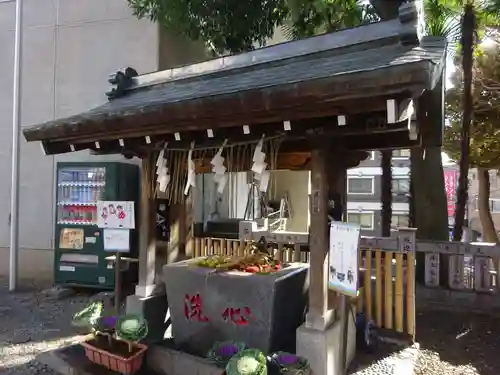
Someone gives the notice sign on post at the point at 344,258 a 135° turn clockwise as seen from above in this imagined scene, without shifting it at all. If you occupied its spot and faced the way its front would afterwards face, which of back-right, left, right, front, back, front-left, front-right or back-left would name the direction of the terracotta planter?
left

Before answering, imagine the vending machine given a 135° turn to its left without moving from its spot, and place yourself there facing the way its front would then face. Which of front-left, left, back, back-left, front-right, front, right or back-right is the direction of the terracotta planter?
right

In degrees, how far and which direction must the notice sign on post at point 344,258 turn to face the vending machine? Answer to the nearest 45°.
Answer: approximately 90° to its right

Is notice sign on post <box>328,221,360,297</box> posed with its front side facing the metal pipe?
no

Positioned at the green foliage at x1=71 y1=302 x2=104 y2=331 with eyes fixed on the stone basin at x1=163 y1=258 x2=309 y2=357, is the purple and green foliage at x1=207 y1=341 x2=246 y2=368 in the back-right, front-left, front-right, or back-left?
front-right

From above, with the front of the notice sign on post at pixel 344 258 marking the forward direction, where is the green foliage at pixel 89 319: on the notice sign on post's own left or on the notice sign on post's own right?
on the notice sign on post's own right

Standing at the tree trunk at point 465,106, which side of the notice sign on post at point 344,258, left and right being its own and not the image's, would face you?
back

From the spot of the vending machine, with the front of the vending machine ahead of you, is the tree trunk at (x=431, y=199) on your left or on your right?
on your left

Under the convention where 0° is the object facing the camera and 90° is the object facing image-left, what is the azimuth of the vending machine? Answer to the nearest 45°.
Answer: approximately 45°

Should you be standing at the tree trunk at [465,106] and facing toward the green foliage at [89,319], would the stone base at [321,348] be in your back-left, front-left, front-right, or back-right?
front-left

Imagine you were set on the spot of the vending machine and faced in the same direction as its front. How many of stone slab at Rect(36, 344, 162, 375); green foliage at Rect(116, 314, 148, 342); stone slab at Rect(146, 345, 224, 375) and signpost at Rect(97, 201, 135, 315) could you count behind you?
0

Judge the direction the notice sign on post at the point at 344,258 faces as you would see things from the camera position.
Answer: facing the viewer and to the left of the viewer

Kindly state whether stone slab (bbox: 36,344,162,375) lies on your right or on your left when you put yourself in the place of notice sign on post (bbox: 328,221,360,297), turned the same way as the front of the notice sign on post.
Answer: on your right

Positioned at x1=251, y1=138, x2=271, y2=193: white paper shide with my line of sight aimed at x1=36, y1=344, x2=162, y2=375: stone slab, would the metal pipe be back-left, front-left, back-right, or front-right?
front-right

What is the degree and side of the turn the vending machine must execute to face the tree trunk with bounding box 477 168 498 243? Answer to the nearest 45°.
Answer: approximately 135° to its left

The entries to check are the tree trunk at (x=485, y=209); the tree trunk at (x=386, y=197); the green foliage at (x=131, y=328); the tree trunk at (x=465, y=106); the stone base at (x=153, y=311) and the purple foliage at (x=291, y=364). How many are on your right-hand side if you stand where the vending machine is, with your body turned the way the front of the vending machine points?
0

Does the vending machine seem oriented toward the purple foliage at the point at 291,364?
no

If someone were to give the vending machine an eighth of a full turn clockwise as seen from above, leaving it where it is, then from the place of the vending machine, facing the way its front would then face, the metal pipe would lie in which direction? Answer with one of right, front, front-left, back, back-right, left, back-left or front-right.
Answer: front-right

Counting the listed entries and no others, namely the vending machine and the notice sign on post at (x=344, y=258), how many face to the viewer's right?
0

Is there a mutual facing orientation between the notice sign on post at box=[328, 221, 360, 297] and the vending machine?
no
